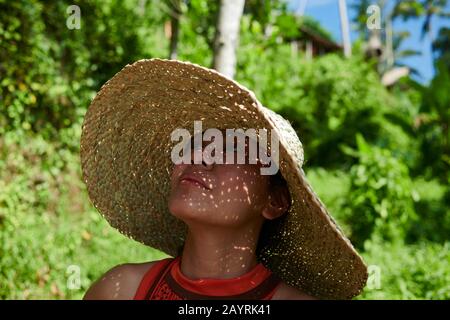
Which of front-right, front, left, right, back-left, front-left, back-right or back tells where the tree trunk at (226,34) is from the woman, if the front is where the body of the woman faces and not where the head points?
back-right

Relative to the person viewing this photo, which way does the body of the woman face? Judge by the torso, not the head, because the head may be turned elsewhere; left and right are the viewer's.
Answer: facing the viewer and to the left of the viewer

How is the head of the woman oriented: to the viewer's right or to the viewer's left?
to the viewer's left
